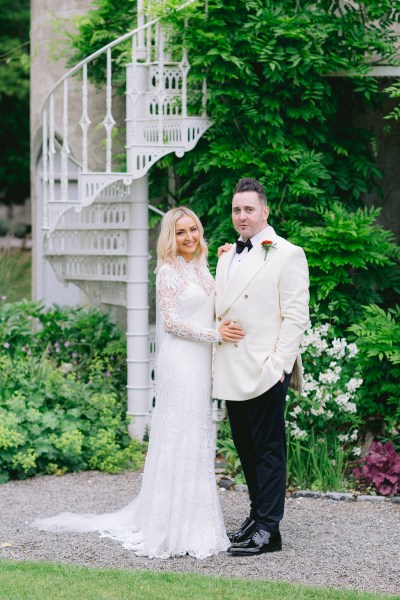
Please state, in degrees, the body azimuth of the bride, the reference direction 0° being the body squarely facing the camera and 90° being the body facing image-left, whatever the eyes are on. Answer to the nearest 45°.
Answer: approximately 315°

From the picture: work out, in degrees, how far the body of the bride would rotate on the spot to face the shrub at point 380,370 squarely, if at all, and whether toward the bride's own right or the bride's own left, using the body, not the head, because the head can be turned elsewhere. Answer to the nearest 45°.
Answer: approximately 90° to the bride's own left

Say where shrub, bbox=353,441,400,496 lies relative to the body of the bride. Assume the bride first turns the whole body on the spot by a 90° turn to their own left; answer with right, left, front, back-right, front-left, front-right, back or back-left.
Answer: front

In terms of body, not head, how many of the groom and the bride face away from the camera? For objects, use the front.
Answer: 0

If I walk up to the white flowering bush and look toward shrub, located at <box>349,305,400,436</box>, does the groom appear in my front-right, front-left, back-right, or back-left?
back-right

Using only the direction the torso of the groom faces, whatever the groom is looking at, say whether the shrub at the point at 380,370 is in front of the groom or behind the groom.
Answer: behind

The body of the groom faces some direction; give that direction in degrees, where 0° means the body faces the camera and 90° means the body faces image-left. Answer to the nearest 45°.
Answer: approximately 45°

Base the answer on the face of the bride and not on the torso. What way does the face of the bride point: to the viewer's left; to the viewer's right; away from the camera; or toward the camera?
toward the camera

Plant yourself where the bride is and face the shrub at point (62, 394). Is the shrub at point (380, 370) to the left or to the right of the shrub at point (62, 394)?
right
